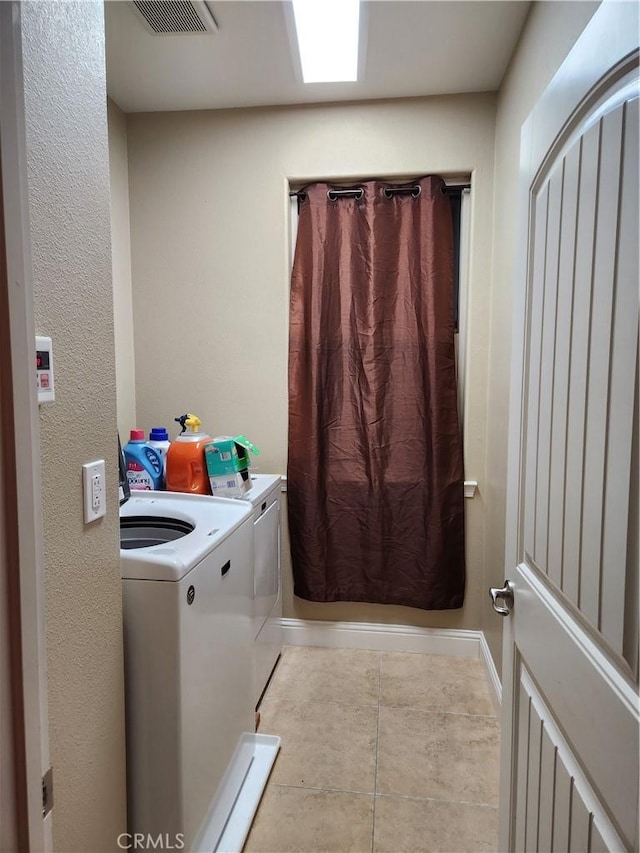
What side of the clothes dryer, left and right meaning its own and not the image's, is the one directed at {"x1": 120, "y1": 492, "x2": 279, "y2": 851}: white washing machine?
right

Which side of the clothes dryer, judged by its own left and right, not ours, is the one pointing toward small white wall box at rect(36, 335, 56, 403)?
right

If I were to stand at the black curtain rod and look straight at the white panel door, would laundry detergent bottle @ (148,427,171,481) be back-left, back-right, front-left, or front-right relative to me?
front-right

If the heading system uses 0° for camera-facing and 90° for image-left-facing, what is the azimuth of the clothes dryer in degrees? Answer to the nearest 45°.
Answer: approximately 270°
